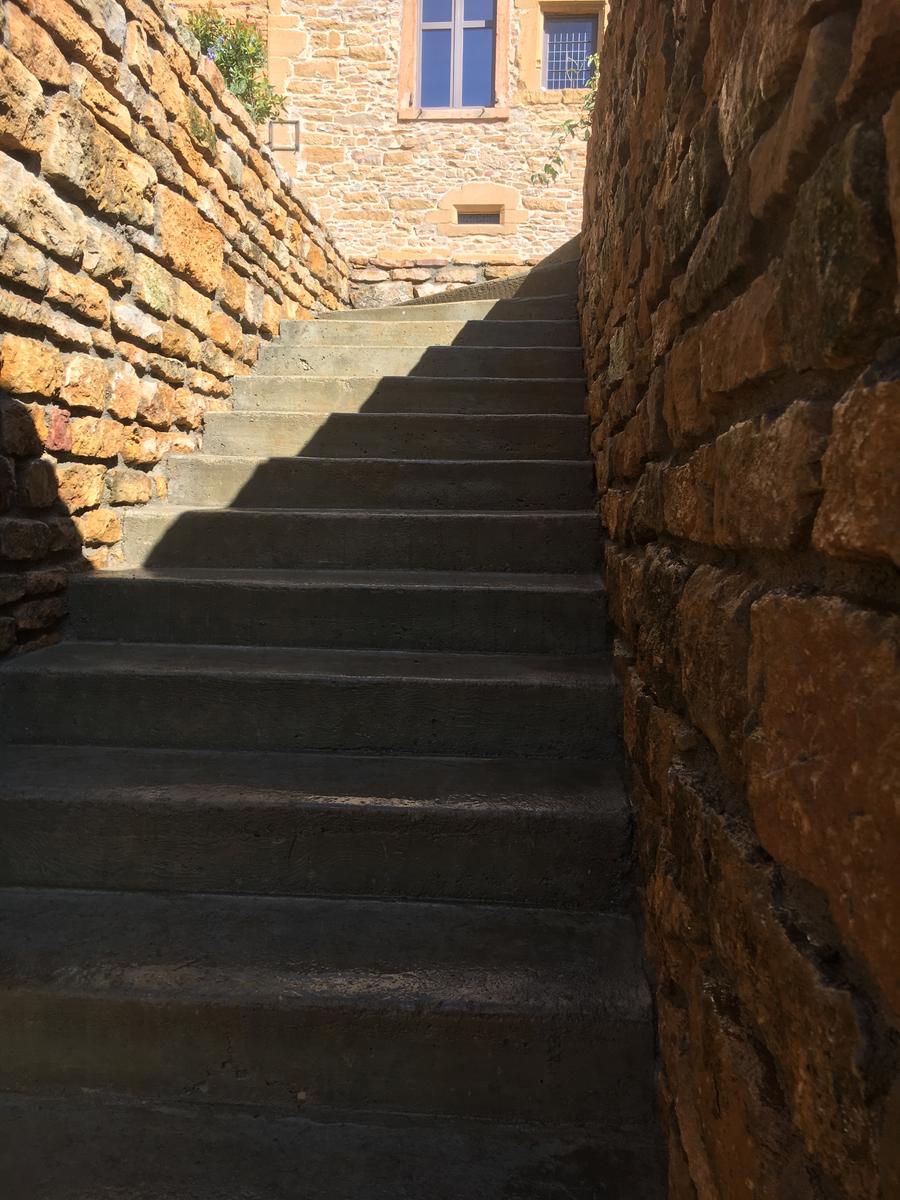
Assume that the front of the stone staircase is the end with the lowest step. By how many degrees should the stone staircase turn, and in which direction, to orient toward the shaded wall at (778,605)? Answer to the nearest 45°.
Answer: approximately 45° to its left

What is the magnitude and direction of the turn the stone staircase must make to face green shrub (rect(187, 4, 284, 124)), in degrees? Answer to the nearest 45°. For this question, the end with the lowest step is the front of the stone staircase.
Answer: approximately 180°

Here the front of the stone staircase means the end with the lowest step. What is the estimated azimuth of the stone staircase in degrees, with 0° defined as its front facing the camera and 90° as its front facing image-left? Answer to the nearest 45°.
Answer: approximately 0°
